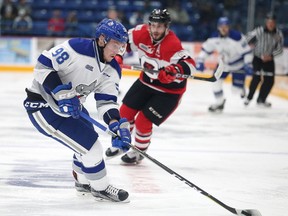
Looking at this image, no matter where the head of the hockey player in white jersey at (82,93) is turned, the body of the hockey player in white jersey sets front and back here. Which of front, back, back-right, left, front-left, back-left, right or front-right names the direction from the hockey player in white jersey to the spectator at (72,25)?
back-left

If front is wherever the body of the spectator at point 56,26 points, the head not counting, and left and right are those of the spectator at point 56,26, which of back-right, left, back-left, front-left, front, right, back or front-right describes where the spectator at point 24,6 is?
back-right

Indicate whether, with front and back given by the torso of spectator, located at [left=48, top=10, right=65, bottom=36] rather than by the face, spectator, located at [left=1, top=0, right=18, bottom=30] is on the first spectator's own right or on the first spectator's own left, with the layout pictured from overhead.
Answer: on the first spectator's own right

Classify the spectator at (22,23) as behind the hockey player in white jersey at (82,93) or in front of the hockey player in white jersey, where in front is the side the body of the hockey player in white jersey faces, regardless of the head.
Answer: behind

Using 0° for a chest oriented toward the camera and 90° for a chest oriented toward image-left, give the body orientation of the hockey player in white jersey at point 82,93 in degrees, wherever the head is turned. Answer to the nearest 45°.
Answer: approximately 315°

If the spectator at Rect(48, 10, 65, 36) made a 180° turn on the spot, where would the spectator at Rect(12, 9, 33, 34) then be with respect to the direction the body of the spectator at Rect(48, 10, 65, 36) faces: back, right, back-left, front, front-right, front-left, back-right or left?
left

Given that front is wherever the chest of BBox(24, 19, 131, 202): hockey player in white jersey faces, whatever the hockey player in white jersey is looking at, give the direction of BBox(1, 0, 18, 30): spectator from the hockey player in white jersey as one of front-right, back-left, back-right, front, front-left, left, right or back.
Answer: back-left

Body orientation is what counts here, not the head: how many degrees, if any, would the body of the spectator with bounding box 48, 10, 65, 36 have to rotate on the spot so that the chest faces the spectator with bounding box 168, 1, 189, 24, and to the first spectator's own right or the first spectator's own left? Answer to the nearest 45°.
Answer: approximately 90° to the first spectator's own left

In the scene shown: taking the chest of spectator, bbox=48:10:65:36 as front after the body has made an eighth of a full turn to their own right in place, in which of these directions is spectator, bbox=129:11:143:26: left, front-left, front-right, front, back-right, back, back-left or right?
back-left

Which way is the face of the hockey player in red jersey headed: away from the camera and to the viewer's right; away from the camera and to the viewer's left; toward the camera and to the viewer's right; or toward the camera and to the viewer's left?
toward the camera and to the viewer's left

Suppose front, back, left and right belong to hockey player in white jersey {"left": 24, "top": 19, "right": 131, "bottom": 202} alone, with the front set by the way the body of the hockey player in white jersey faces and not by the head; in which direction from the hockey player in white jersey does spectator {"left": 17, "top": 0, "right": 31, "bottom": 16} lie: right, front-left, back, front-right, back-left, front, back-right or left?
back-left

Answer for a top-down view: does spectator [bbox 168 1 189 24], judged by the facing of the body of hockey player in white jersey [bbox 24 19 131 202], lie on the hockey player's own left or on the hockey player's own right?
on the hockey player's own left

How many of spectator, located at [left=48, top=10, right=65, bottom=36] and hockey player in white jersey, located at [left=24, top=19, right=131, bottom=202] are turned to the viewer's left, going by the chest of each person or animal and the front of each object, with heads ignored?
0

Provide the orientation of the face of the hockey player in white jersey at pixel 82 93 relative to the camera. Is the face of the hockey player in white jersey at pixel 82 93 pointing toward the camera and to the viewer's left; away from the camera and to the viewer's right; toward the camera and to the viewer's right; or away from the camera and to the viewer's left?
toward the camera and to the viewer's right

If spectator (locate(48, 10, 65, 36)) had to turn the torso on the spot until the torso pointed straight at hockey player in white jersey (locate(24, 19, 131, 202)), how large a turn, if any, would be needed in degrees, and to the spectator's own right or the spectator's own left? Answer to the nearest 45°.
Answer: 0° — they already face them
